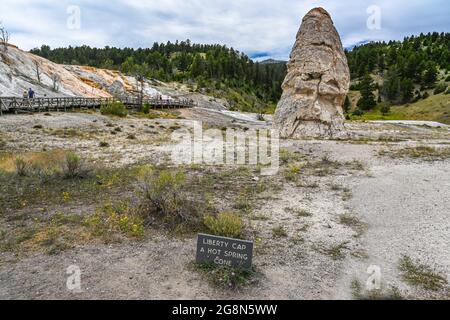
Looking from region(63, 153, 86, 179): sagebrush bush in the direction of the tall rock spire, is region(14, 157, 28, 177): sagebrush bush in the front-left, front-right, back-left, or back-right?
back-left

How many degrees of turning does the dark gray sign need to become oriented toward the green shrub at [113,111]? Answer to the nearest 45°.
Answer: approximately 180°

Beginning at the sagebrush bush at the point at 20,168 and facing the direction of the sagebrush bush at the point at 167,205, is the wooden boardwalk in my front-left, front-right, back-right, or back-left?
back-left

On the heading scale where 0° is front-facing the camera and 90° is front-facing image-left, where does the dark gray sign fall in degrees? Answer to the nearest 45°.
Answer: approximately 0°

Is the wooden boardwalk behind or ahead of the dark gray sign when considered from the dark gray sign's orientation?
behind

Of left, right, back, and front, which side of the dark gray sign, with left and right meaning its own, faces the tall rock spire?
back

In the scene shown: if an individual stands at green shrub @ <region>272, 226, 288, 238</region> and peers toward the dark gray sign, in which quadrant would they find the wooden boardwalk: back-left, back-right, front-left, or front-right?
back-right

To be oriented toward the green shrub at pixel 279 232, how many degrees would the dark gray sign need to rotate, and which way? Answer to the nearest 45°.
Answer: approximately 135° to its left
